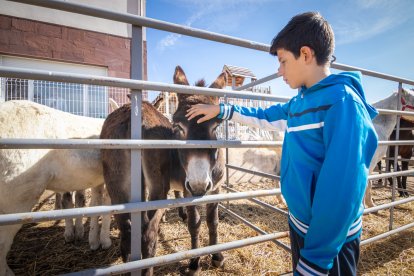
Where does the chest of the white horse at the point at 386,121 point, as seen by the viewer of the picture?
to the viewer's right

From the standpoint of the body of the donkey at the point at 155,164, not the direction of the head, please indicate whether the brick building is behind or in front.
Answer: behind

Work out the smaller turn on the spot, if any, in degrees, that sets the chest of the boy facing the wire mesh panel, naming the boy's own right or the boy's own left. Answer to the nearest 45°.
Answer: approximately 45° to the boy's own right

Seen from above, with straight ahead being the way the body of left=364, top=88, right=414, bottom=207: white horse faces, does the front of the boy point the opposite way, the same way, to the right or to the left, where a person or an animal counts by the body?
the opposite way

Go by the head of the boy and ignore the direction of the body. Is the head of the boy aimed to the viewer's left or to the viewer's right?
to the viewer's left

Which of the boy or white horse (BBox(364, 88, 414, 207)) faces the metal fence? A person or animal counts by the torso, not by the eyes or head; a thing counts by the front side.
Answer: the boy

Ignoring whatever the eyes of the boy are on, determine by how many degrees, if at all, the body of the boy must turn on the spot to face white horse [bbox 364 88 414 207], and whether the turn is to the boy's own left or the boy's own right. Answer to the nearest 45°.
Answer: approximately 135° to the boy's own right

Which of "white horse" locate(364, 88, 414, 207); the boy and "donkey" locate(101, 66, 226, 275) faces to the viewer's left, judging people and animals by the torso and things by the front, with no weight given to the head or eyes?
the boy

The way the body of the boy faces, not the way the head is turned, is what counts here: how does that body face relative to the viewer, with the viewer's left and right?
facing to the left of the viewer

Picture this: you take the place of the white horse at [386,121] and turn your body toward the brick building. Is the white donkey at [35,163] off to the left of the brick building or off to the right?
left
